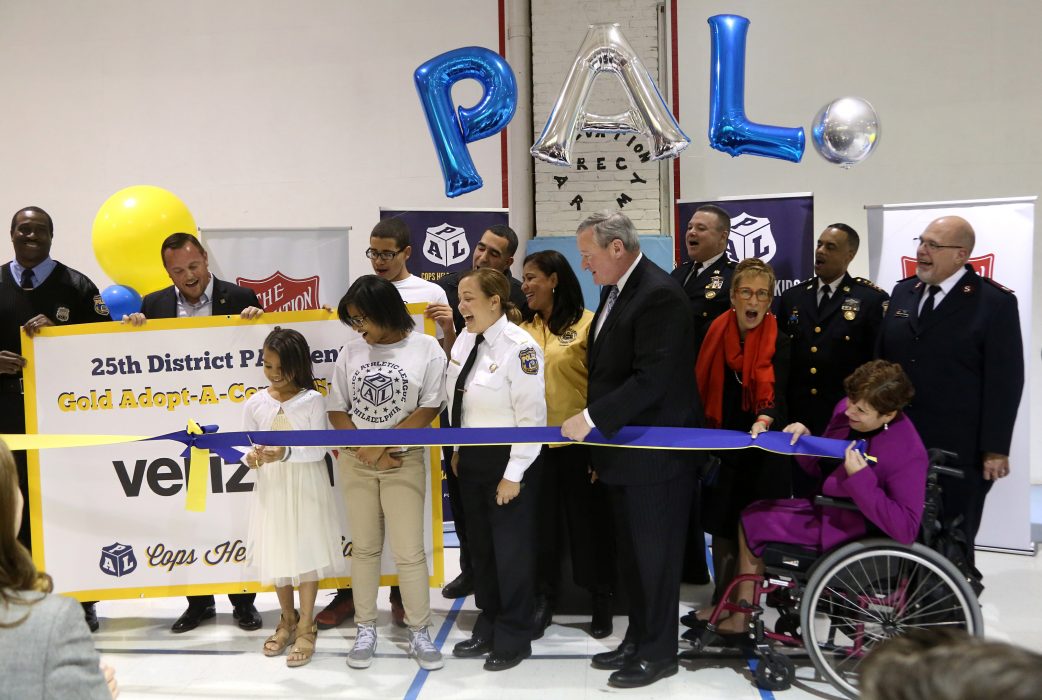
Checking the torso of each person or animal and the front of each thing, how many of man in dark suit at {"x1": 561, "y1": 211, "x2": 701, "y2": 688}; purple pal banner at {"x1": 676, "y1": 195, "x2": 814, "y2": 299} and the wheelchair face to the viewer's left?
2

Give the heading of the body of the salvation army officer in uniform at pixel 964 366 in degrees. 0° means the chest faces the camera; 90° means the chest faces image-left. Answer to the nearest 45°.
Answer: approximately 45°

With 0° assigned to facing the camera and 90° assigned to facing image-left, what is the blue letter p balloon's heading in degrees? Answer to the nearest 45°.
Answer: approximately 0°

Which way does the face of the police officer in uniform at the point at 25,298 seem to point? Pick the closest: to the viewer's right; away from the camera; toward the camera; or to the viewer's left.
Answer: toward the camera

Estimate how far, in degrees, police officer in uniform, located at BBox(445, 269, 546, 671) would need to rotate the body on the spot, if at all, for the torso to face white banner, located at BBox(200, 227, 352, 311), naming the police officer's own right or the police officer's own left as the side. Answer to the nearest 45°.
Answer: approximately 90° to the police officer's own right

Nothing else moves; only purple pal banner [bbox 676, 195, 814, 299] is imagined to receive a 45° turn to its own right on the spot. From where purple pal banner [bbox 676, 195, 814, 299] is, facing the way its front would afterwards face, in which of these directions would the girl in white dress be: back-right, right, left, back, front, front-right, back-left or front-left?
front

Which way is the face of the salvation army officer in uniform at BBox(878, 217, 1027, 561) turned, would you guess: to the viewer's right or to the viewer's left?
to the viewer's left

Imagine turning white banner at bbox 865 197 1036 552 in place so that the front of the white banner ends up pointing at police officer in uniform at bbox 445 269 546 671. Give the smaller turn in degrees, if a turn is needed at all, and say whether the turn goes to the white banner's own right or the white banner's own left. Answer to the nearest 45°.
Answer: approximately 45° to the white banner's own right

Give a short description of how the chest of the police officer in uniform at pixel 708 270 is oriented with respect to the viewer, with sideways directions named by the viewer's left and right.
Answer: facing the viewer and to the left of the viewer

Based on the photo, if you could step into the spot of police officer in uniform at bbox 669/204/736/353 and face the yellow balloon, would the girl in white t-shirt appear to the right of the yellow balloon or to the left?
left

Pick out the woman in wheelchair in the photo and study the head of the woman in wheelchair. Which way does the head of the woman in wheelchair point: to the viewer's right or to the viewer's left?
to the viewer's left

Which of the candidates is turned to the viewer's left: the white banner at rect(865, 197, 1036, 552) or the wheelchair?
the wheelchair

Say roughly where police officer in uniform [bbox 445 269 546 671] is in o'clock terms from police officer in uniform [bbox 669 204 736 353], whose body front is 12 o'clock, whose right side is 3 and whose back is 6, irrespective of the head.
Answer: police officer in uniform [bbox 445 269 546 671] is roughly at 12 o'clock from police officer in uniform [bbox 669 204 736 353].

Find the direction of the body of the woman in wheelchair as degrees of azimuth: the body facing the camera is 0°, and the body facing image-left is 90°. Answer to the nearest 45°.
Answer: approximately 90°

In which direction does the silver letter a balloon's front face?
toward the camera

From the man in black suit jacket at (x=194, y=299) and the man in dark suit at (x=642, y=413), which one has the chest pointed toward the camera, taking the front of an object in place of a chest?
the man in black suit jacket

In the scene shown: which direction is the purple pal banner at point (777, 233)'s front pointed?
toward the camera

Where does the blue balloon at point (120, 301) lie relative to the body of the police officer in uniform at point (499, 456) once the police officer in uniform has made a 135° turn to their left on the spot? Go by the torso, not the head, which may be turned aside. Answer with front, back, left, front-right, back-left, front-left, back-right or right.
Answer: back-left

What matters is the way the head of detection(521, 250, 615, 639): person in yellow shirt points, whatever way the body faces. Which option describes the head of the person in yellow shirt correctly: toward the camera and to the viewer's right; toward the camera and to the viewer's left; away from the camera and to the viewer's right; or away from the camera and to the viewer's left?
toward the camera and to the viewer's left

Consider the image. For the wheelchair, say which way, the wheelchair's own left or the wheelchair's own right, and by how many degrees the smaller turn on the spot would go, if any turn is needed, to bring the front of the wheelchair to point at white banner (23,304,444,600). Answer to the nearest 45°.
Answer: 0° — it already faces it

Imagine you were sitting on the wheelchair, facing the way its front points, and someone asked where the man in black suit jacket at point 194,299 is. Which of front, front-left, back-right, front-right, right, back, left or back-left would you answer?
front
